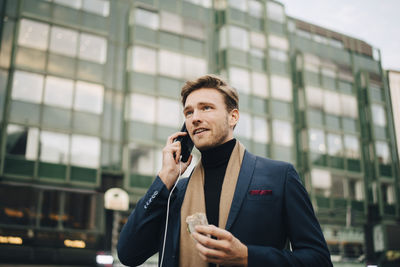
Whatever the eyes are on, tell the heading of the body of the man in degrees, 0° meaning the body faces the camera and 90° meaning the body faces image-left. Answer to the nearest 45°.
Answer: approximately 45°
